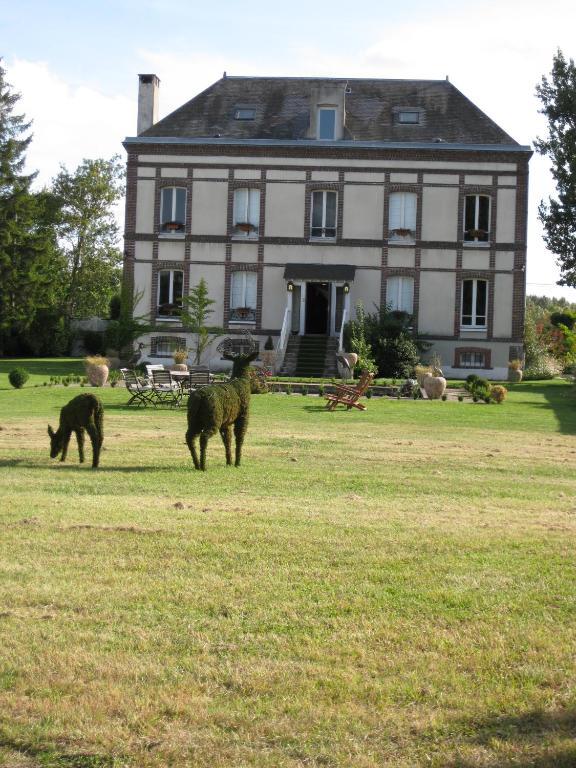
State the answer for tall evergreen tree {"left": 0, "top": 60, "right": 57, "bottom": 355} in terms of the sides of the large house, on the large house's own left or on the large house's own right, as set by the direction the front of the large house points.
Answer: on the large house's own right

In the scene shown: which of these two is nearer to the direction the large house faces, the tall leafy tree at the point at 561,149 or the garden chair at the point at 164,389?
the garden chair

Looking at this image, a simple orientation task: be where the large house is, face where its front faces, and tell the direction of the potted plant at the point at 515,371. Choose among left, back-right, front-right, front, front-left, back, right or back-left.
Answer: left

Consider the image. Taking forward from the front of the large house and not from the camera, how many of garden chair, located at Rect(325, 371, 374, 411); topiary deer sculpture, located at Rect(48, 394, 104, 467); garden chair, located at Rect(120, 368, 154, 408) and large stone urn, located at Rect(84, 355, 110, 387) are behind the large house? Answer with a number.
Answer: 0

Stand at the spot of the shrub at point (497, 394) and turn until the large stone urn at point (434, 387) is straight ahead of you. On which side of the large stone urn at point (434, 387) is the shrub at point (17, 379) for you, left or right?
left

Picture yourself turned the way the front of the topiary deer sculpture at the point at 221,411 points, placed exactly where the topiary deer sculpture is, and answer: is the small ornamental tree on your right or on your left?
on your left

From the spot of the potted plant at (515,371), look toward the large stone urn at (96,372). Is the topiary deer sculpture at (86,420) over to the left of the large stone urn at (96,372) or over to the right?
left

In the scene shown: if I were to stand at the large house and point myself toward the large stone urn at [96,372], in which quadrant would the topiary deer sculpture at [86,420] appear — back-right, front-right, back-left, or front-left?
front-left

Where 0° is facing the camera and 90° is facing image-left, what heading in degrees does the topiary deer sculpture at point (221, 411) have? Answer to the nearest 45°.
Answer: approximately 225°

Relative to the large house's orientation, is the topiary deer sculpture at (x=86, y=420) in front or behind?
in front

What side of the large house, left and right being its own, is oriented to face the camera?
front

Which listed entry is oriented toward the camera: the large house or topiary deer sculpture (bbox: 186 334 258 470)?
the large house

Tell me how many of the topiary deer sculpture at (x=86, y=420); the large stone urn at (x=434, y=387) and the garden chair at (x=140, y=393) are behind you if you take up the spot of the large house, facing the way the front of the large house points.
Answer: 0
